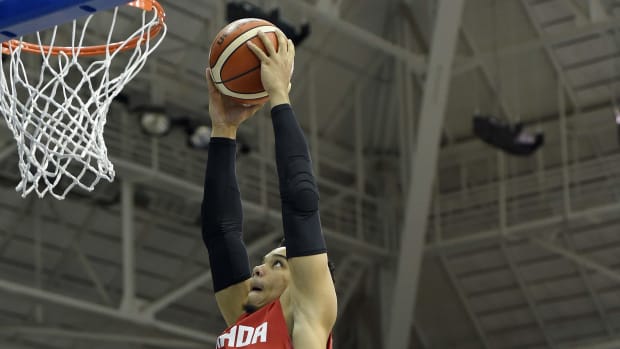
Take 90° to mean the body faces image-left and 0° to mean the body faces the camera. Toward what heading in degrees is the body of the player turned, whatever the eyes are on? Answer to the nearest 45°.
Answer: approximately 45°

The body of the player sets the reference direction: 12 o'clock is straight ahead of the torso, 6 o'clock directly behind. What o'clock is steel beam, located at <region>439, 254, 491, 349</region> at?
The steel beam is roughly at 5 o'clock from the player.

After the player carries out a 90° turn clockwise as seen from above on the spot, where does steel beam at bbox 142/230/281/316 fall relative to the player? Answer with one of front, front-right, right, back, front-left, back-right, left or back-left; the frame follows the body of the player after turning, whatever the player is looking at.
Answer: front-right

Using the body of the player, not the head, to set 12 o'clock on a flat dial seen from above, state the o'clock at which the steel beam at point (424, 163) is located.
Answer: The steel beam is roughly at 5 o'clock from the player.

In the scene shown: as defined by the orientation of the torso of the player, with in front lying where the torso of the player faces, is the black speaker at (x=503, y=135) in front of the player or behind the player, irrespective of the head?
behind
